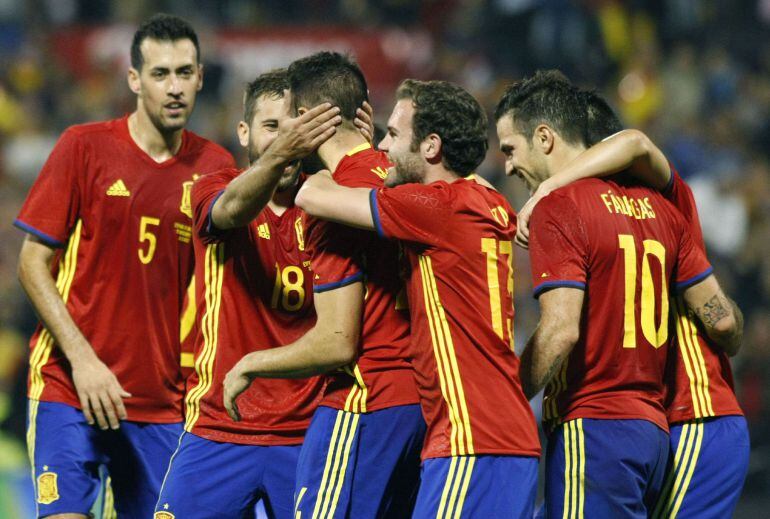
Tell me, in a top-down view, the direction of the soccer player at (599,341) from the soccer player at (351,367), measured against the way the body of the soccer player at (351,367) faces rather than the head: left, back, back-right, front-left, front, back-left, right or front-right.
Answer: back-right

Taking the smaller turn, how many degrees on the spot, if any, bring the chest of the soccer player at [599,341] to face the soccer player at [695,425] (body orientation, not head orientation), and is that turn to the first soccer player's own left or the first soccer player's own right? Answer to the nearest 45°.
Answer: approximately 90° to the first soccer player's own right

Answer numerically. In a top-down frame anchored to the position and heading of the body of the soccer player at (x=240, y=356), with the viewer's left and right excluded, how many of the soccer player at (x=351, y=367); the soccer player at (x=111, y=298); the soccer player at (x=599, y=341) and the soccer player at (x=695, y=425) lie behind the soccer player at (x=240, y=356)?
1

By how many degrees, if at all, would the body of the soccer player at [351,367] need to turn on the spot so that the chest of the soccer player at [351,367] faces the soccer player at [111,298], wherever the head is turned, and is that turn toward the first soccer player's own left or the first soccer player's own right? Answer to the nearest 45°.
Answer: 0° — they already face them

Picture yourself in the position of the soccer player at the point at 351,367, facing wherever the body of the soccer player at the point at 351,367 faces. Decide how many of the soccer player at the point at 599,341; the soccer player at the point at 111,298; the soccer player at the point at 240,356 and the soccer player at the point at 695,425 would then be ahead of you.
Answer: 2

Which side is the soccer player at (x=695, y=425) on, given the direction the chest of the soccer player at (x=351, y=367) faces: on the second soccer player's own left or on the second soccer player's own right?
on the second soccer player's own right

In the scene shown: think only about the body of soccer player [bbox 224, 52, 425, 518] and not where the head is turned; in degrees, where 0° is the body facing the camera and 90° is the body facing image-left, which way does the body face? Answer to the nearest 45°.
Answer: approximately 135°

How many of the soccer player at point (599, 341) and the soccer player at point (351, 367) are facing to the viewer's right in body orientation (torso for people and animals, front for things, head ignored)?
0

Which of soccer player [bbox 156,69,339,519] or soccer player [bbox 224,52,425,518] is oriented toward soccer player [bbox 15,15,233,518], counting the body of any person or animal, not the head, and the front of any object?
soccer player [bbox 224,52,425,518]

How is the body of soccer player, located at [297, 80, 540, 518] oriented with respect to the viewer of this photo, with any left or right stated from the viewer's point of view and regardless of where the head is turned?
facing away from the viewer and to the left of the viewer

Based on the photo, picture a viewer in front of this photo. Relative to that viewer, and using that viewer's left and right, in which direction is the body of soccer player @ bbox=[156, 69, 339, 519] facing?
facing the viewer and to the right of the viewer

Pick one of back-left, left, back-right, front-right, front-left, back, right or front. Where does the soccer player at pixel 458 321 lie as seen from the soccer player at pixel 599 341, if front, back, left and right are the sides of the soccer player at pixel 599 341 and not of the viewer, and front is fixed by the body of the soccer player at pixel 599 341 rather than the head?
left

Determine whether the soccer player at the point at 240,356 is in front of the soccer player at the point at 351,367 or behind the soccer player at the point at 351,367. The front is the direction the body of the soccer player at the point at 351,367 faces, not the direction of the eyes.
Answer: in front

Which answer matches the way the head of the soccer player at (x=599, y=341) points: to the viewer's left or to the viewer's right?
to the viewer's left

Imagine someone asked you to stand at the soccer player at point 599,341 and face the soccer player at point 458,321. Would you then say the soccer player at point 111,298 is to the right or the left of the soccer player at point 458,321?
right
